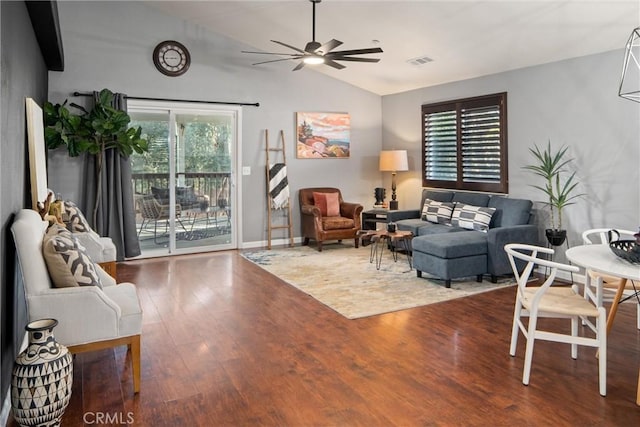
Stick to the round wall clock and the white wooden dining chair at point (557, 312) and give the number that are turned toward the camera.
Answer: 1

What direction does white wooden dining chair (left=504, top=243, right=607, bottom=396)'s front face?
to the viewer's right

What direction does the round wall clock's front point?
toward the camera

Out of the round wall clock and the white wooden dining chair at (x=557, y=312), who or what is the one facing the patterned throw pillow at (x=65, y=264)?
the round wall clock

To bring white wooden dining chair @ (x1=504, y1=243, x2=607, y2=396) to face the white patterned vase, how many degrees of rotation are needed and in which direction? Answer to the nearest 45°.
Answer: approximately 135° to its right

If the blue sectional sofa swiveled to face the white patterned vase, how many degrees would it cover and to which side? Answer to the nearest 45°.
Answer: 0° — it already faces it

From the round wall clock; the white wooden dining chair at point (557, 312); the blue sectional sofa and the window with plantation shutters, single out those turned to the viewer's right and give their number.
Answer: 1

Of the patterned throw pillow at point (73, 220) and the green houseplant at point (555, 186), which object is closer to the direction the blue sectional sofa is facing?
the patterned throw pillow

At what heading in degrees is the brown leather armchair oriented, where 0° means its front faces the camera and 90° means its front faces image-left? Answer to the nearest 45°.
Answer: approximately 315°

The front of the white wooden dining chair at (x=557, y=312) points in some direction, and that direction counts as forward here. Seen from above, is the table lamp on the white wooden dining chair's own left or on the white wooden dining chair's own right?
on the white wooden dining chair's own left

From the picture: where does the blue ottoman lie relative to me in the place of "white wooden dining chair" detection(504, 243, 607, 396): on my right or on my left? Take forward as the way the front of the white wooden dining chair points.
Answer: on my left

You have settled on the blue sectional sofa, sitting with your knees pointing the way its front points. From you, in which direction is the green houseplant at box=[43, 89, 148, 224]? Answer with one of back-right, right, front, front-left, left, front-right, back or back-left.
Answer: front-right

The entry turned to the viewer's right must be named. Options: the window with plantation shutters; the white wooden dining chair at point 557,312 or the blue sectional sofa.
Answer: the white wooden dining chair

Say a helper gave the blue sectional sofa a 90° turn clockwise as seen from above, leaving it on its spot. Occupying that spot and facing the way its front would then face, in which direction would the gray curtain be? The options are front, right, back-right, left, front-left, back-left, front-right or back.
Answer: front-left

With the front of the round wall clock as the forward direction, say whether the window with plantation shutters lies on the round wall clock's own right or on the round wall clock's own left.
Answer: on the round wall clock's own left

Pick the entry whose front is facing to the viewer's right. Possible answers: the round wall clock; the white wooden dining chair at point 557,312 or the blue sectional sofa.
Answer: the white wooden dining chair
